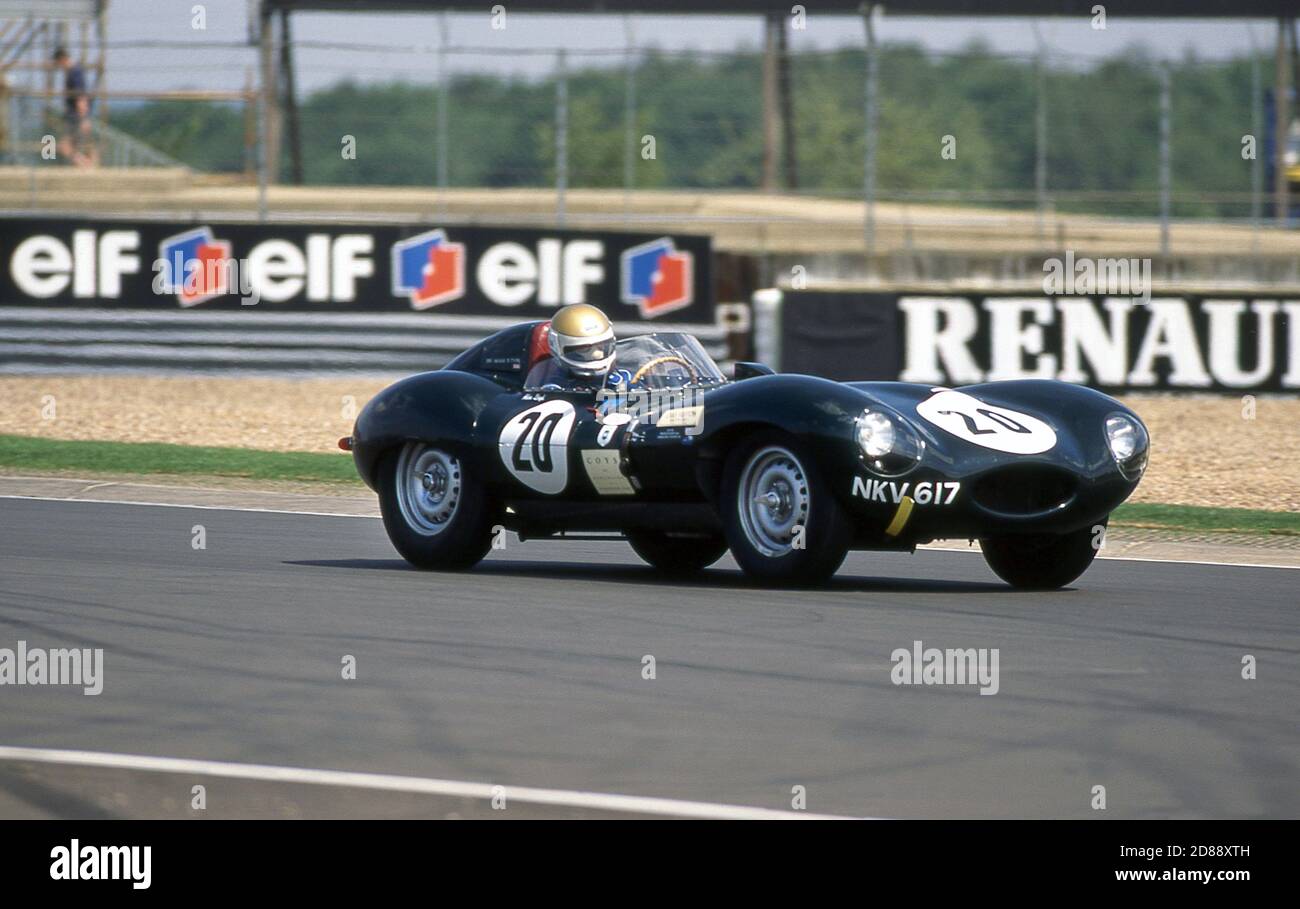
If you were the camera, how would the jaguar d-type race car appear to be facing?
facing the viewer and to the right of the viewer

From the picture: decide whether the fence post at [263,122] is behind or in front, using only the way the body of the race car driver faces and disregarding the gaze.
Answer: behind

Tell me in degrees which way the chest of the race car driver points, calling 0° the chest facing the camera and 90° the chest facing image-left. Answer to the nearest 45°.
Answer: approximately 315°

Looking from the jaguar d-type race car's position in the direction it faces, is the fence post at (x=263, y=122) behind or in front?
behind

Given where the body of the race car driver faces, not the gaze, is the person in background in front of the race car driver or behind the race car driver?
behind

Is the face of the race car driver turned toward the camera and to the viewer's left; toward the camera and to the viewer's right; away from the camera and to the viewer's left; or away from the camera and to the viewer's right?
toward the camera and to the viewer's right
